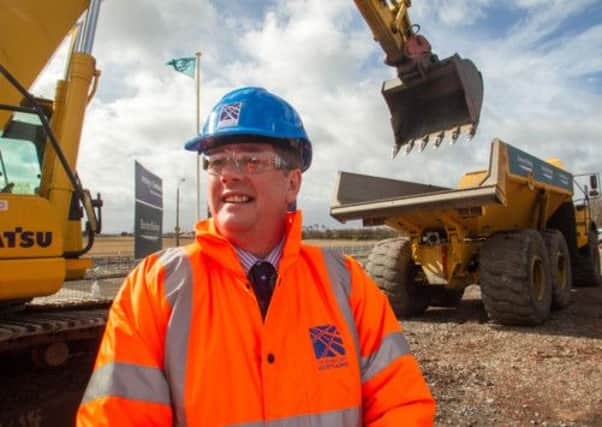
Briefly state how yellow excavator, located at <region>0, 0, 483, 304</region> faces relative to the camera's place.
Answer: facing to the right of the viewer

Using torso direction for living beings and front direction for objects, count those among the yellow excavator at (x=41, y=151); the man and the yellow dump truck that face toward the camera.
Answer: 1

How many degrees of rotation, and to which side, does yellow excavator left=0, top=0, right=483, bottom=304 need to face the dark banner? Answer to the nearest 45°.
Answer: approximately 90° to its left

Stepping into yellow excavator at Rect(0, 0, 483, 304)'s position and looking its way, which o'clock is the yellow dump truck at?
The yellow dump truck is roughly at 11 o'clock from the yellow excavator.

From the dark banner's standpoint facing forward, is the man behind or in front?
in front

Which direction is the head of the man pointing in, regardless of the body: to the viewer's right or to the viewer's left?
to the viewer's left

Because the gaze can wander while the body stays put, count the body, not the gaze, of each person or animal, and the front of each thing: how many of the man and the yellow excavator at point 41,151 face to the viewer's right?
1

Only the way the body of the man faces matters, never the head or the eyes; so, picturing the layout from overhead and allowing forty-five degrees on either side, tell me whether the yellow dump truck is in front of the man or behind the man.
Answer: behind

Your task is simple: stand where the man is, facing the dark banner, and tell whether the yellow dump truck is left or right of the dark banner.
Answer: right

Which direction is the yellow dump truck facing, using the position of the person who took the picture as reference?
facing away from the viewer and to the right of the viewer

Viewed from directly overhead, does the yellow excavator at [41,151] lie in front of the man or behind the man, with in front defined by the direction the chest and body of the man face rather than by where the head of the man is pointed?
behind
